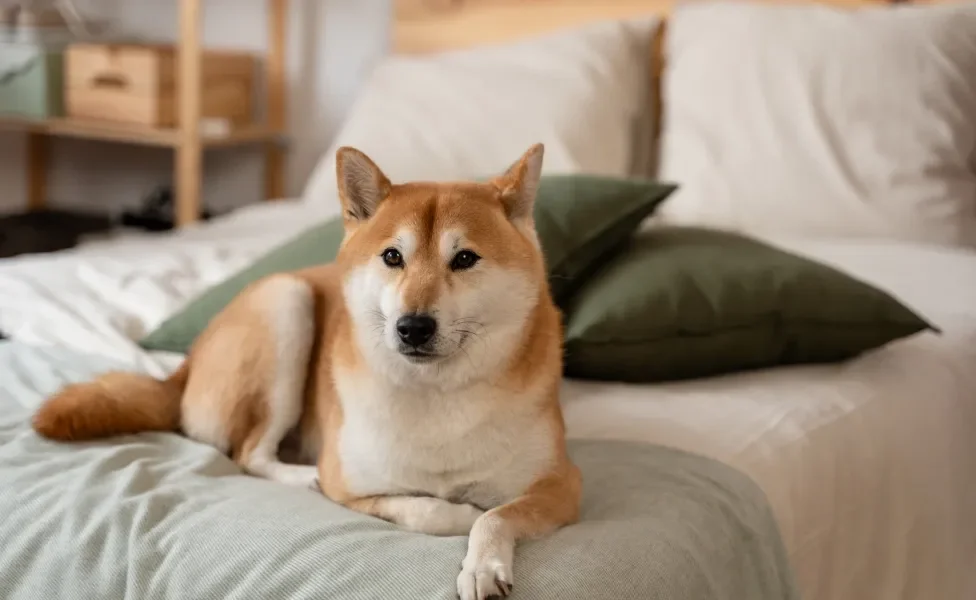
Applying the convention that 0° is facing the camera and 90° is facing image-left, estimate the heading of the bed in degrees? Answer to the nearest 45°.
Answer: approximately 45°

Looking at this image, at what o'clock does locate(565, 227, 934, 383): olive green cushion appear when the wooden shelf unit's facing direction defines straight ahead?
The olive green cushion is roughly at 10 o'clock from the wooden shelf unit.

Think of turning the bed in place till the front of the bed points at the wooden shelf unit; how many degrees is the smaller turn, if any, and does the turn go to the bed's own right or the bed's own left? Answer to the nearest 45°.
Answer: approximately 90° to the bed's own right
